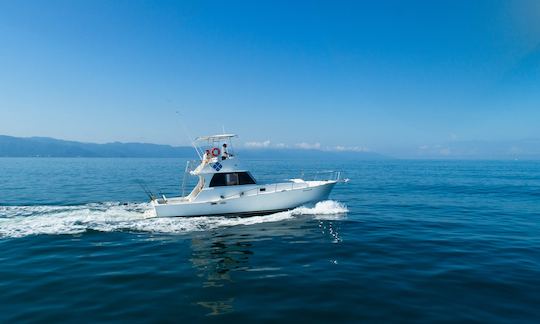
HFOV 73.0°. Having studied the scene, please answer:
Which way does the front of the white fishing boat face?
to the viewer's right
